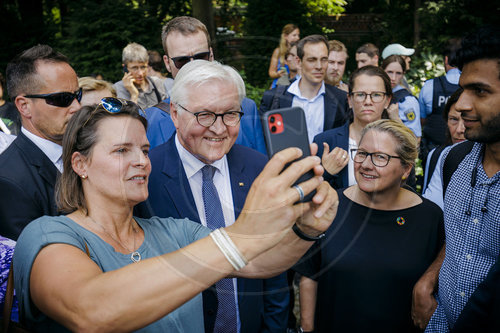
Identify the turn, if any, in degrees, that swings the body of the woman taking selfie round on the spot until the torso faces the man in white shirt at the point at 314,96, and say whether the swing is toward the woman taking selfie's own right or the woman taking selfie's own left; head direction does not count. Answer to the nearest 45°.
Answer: approximately 90° to the woman taking selfie's own left

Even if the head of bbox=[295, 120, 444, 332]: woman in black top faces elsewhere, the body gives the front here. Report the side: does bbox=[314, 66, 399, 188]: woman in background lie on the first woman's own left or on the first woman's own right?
on the first woman's own right

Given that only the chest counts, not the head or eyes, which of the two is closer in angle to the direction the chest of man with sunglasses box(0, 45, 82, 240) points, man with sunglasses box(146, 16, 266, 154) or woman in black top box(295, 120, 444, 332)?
the woman in black top

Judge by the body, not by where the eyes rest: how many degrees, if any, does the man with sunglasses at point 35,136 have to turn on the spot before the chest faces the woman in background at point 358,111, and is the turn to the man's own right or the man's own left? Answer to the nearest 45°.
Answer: approximately 45° to the man's own left

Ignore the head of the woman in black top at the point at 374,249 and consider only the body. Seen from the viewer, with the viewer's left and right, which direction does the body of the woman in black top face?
facing the viewer and to the left of the viewer

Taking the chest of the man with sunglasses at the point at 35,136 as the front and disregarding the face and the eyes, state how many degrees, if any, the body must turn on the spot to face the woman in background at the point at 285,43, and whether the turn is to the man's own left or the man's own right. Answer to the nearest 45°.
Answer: approximately 90° to the man's own left

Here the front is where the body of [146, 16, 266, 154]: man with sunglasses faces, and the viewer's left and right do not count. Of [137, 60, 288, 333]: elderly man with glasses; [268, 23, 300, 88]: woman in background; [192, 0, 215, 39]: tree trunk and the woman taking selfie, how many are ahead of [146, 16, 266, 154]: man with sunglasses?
2

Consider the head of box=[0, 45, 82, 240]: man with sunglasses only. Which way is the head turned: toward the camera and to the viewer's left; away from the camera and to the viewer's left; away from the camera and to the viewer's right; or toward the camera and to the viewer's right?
toward the camera and to the viewer's right

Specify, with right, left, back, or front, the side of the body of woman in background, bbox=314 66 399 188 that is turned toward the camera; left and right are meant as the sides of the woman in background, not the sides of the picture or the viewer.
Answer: front

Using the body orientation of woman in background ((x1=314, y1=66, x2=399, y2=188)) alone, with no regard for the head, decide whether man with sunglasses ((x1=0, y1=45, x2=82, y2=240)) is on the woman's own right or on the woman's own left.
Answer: on the woman's own right

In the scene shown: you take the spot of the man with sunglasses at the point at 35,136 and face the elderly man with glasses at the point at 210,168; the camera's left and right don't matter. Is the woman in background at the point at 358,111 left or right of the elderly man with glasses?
left

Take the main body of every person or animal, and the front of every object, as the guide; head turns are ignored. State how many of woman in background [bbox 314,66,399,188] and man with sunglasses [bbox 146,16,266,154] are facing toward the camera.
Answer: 2

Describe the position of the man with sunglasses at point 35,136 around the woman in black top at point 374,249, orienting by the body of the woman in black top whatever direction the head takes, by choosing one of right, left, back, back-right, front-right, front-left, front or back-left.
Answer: front-right

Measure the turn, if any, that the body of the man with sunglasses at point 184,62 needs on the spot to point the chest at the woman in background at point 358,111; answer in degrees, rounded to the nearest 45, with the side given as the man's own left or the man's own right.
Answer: approximately 90° to the man's own left

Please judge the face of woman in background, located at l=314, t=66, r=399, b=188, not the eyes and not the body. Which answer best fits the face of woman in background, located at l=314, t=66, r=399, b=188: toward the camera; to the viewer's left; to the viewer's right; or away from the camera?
toward the camera

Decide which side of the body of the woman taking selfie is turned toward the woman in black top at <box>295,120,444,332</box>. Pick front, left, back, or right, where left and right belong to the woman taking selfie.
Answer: left

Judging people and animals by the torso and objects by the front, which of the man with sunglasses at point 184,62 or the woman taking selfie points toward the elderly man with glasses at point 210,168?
the man with sunglasses

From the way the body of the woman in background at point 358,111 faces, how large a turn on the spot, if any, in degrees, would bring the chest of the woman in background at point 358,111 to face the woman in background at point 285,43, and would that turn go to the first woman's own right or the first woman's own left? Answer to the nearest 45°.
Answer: approximately 180°

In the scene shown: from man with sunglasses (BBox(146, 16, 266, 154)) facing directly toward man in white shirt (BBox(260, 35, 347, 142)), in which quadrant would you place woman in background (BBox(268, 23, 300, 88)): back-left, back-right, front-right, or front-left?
front-left
